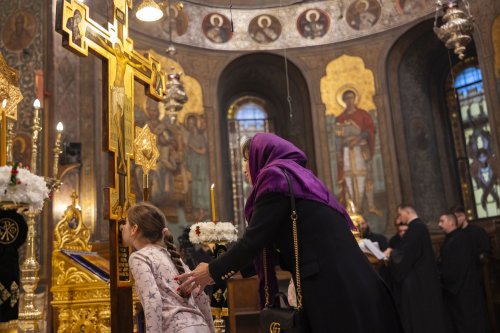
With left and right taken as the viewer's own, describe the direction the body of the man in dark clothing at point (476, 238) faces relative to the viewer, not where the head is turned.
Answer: facing to the left of the viewer

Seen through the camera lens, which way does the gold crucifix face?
facing the viewer and to the right of the viewer

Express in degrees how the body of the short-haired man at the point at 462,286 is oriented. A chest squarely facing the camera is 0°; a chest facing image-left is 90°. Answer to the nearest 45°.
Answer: approximately 90°

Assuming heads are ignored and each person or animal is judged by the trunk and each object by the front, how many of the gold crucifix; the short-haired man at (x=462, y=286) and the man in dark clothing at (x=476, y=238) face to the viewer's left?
2

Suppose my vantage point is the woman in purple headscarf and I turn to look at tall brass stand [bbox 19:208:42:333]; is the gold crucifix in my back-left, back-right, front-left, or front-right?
front-right

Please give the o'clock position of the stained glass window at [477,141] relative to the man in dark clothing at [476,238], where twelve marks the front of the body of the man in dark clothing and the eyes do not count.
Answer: The stained glass window is roughly at 3 o'clock from the man in dark clothing.

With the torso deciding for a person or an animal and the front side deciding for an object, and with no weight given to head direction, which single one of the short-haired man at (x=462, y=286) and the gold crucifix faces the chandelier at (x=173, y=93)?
the short-haired man

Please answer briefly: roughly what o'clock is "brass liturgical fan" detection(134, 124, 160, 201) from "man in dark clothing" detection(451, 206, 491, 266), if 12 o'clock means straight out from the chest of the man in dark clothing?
The brass liturgical fan is roughly at 10 o'clock from the man in dark clothing.

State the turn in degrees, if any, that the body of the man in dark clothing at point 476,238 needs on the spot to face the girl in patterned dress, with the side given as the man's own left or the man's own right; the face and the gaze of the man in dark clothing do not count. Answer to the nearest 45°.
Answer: approximately 90° to the man's own left

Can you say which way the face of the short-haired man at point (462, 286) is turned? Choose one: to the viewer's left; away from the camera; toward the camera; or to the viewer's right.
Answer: to the viewer's left

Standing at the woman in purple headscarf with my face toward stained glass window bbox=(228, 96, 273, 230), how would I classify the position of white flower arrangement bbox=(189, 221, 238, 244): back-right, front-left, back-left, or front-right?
front-left
